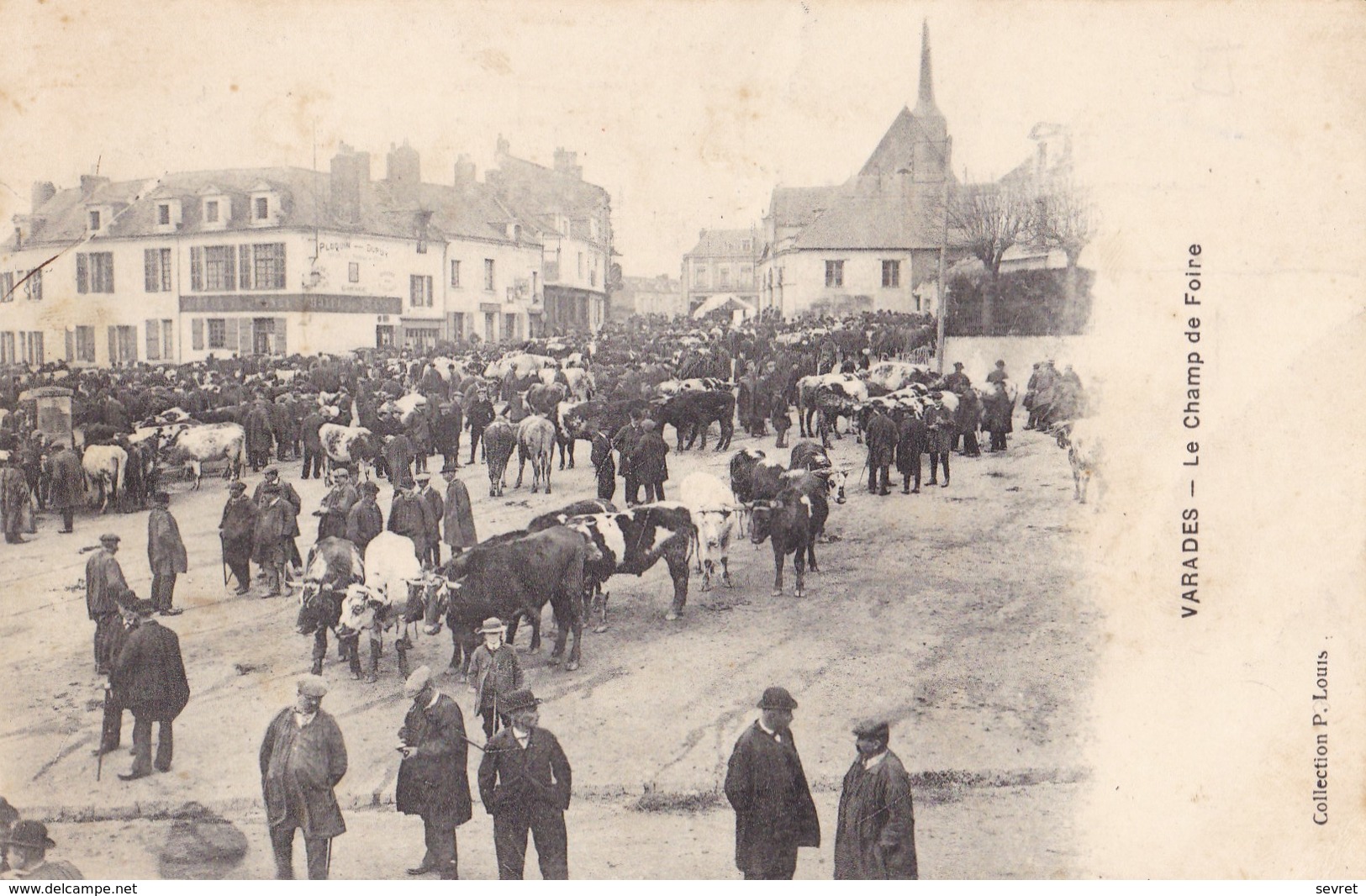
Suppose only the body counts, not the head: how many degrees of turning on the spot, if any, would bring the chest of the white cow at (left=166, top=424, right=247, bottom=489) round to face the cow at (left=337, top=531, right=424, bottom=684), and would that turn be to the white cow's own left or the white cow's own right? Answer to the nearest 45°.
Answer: approximately 90° to the white cow's own left

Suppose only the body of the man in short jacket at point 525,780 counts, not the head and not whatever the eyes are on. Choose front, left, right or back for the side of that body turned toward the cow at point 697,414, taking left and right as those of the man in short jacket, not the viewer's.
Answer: back

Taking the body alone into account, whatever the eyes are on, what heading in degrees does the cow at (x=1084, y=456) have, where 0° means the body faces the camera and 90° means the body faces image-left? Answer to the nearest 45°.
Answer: approximately 45°

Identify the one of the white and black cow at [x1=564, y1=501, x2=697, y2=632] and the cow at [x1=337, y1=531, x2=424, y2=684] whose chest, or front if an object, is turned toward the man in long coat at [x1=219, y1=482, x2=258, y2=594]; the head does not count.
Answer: the white and black cow

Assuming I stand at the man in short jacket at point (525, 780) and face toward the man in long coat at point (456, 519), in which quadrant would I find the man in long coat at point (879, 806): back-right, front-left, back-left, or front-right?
back-right

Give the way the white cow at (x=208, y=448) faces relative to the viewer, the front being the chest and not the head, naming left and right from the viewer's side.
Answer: facing to the left of the viewer

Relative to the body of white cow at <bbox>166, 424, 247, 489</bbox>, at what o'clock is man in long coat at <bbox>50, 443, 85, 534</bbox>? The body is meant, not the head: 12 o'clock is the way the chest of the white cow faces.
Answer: The man in long coat is roughly at 10 o'clock from the white cow.

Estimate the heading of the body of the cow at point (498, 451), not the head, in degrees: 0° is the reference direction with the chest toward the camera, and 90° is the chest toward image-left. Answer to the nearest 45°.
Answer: approximately 180°
